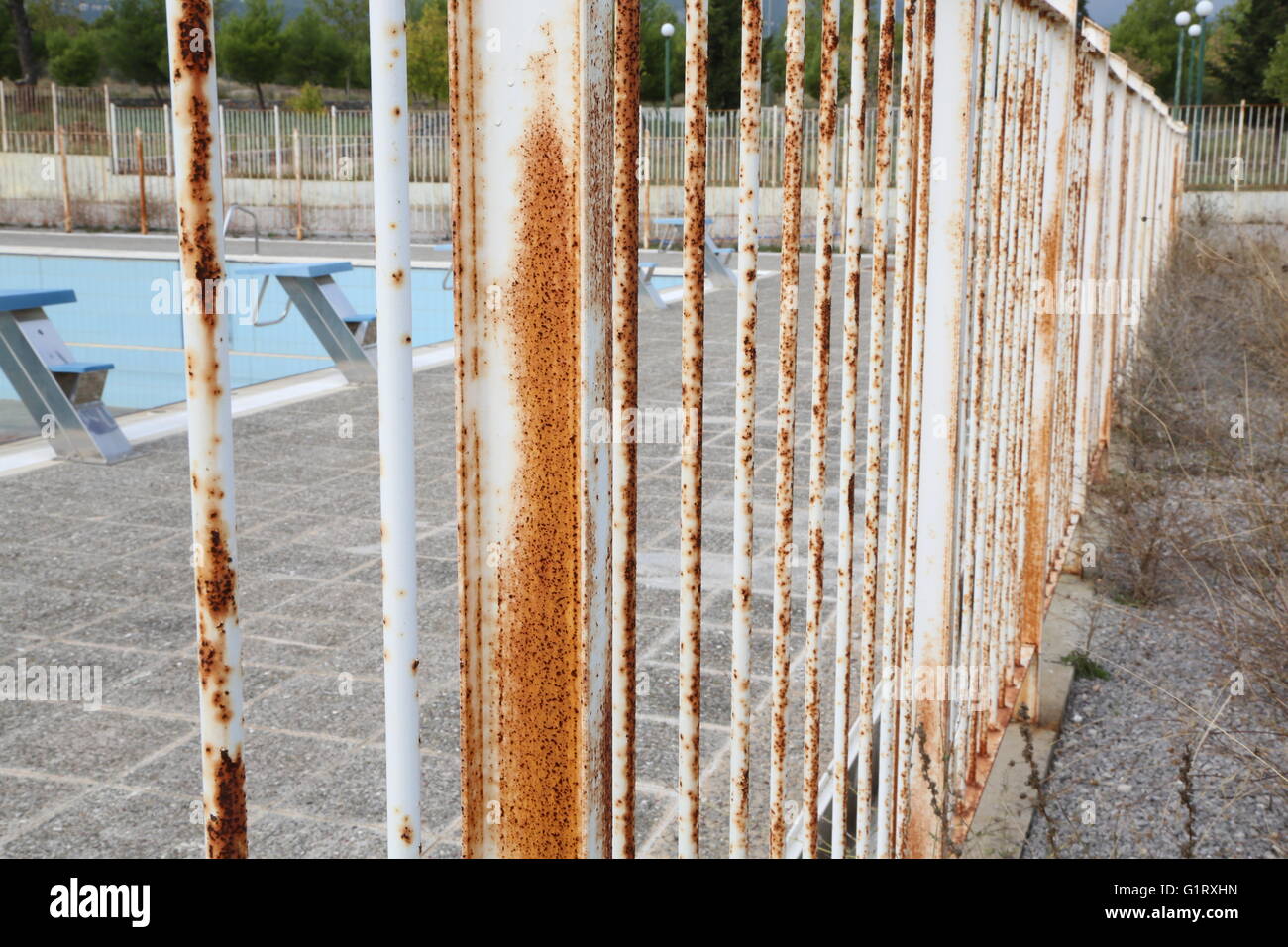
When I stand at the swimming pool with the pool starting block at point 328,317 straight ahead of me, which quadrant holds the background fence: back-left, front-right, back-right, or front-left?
back-left

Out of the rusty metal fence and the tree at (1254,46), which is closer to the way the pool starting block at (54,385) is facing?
the tree

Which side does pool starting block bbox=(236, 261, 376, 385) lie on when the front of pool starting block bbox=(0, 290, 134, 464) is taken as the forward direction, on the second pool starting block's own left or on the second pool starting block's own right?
on the second pool starting block's own right

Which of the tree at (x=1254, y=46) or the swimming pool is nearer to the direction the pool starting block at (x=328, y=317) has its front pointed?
the swimming pool

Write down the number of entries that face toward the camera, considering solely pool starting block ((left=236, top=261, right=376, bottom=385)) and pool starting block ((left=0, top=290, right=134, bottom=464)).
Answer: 0

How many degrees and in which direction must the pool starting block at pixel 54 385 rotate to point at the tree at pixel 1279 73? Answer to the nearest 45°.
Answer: approximately 90° to its right

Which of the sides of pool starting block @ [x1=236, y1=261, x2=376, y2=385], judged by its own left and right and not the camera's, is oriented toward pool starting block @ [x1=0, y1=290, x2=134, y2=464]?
left

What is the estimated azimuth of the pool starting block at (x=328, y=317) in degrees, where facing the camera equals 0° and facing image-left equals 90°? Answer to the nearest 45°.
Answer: approximately 135°

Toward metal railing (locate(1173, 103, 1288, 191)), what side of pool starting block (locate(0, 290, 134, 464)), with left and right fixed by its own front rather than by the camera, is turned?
right

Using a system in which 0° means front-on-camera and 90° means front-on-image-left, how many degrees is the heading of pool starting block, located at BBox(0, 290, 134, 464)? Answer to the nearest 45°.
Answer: approximately 135°
